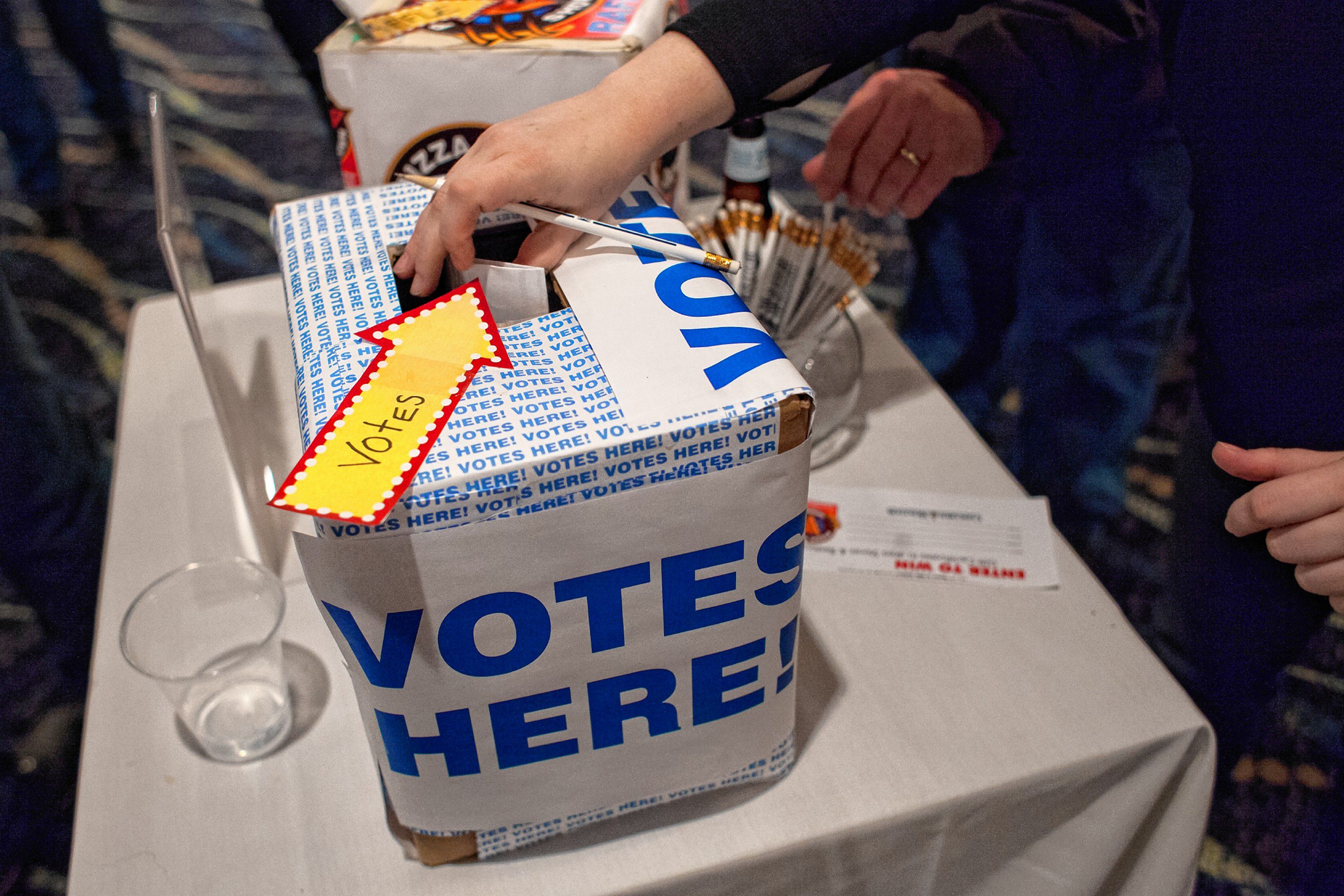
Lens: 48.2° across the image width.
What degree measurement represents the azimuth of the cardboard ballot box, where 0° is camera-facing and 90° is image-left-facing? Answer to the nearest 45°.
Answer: approximately 0°

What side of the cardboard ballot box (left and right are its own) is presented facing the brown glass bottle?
back
